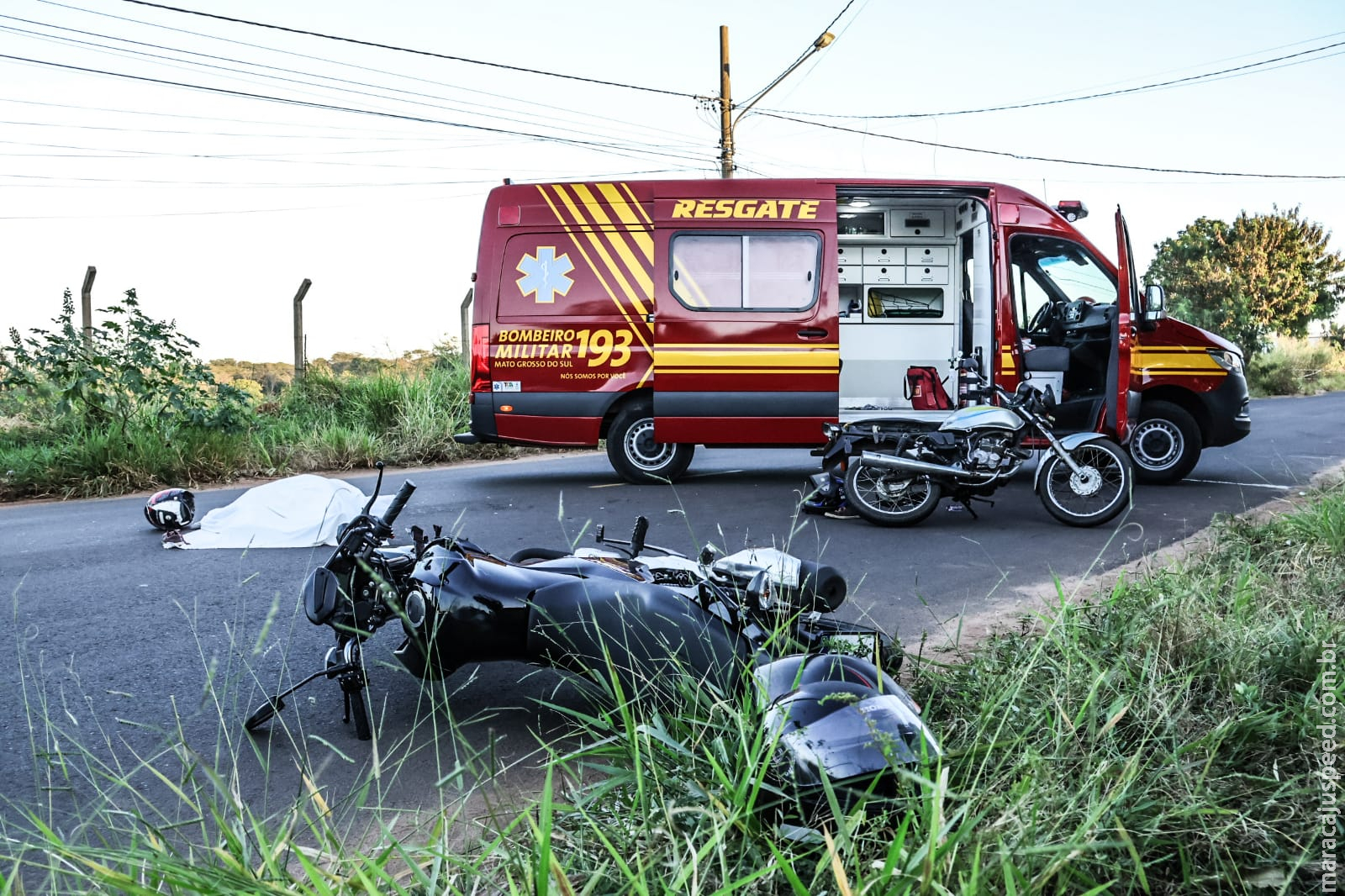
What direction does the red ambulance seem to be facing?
to the viewer's right

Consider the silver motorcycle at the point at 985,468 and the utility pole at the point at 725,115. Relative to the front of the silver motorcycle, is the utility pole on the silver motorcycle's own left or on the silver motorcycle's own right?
on the silver motorcycle's own left

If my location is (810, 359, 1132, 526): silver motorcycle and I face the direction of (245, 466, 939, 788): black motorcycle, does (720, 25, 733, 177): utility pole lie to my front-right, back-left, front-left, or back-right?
back-right

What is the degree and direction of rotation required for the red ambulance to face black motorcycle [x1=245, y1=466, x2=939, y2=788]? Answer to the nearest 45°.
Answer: approximately 90° to its right

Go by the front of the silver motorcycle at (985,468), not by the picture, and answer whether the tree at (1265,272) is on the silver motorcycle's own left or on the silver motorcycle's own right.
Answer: on the silver motorcycle's own left

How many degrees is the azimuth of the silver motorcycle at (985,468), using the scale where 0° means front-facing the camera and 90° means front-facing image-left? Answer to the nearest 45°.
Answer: approximately 270°

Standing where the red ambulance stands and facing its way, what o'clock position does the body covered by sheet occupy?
The body covered by sheet is roughly at 4 o'clock from the red ambulance.

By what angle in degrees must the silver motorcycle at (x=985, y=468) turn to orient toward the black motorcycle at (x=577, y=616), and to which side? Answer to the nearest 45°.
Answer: approximately 90° to its right

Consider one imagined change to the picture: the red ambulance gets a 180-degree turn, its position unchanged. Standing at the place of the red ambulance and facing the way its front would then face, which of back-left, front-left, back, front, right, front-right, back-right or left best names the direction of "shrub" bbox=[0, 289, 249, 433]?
front

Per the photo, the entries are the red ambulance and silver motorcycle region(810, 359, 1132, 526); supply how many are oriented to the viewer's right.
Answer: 2

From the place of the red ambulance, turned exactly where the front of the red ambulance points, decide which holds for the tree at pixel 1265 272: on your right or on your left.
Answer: on your left

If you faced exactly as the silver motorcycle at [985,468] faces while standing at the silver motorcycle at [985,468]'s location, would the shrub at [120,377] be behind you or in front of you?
behind
